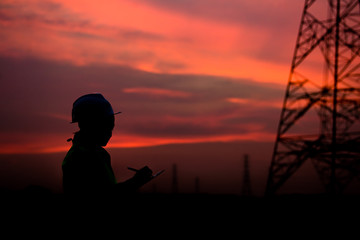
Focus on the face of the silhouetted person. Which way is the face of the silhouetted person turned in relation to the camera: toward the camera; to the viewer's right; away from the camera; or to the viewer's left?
to the viewer's right

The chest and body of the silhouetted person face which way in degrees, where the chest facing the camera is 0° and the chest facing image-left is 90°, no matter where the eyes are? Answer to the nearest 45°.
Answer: approximately 270°
